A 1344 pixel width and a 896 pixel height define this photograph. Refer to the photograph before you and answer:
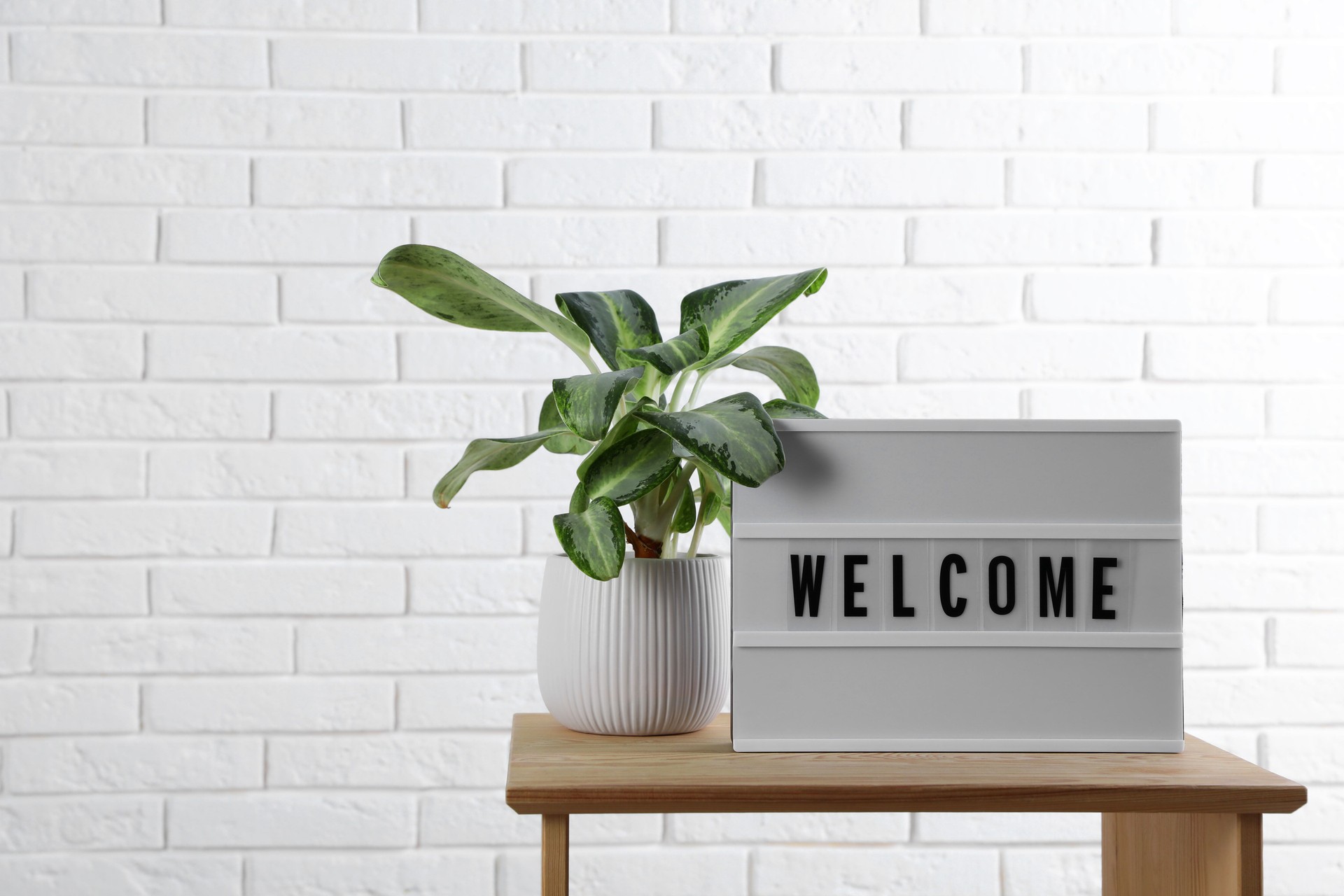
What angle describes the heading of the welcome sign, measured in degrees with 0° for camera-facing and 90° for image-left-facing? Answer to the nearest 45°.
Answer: approximately 0°
